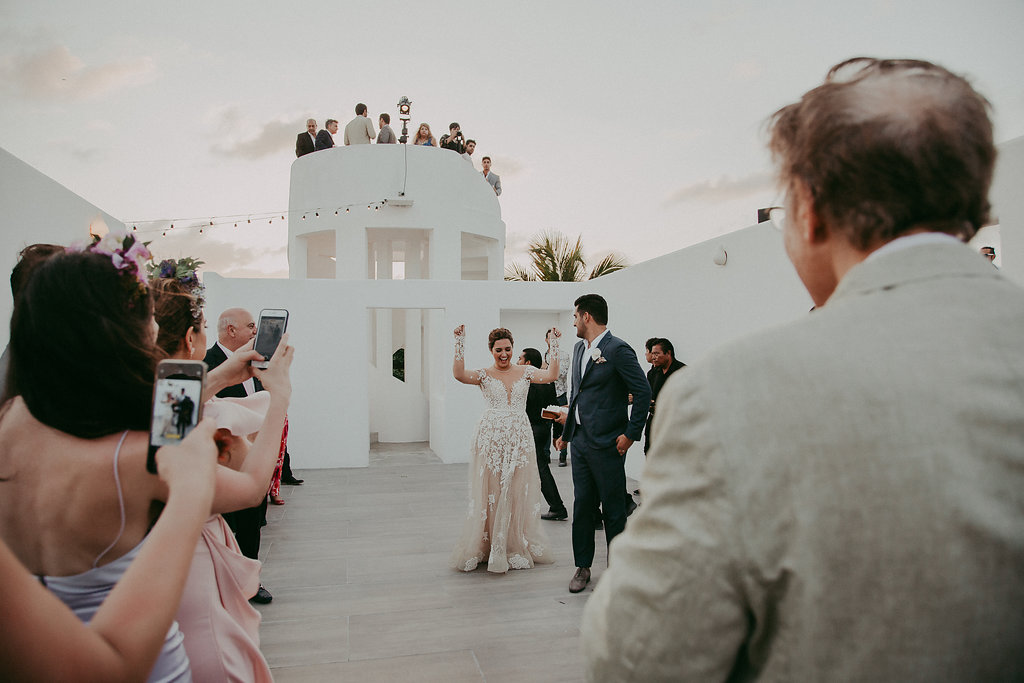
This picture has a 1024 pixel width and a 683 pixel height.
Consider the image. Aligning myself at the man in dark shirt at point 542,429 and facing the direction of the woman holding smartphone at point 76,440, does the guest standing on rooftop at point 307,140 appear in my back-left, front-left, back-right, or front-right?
back-right

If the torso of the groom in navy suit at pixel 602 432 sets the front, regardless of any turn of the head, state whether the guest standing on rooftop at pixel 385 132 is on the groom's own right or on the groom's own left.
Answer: on the groom's own right

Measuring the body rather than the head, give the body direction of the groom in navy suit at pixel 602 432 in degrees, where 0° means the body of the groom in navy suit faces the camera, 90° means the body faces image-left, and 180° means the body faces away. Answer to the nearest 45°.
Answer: approximately 45°

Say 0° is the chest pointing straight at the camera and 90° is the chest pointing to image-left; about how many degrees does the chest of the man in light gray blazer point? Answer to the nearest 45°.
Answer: approximately 135°

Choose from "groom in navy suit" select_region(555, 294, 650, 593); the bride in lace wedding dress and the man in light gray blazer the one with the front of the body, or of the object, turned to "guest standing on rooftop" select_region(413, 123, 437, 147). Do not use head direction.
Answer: the man in light gray blazer

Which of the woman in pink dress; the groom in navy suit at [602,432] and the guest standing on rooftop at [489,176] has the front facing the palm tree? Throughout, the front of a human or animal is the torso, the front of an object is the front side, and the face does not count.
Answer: the woman in pink dress

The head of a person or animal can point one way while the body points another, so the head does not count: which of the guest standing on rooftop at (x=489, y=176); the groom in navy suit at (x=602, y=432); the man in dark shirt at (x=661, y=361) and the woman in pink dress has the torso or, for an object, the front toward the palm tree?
the woman in pink dress

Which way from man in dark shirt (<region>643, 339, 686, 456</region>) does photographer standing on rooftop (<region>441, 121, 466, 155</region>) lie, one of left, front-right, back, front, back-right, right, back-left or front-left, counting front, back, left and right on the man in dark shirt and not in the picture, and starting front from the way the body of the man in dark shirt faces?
right

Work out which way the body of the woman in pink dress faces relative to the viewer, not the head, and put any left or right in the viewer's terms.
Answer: facing away from the viewer and to the right of the viewer

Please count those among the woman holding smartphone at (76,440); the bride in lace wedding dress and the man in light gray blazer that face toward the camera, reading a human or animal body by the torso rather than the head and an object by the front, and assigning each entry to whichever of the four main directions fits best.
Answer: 1

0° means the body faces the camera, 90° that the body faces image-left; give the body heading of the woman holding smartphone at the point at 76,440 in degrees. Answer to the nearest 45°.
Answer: approximately 225°

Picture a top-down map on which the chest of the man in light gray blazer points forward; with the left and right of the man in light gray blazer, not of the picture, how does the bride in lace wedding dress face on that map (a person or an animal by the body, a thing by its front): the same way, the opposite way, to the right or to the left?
the opposite way

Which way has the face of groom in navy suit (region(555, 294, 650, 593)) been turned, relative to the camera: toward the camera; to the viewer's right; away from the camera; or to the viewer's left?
to the viewer's left

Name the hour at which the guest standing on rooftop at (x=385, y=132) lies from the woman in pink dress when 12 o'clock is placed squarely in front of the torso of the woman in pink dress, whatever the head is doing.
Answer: The guest standing on rooftop is roughly at 11 o'clock from the woman in pink dress.
